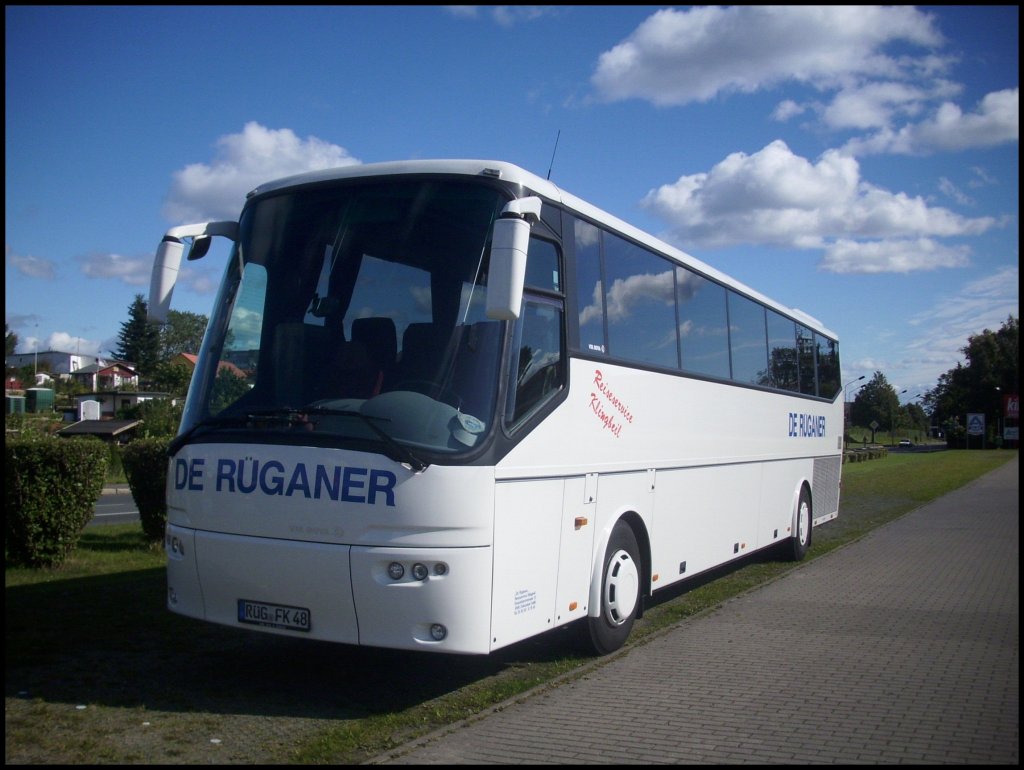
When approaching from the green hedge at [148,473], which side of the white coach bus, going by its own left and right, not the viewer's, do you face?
right

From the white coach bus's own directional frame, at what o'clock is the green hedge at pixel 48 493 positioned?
The green hedge is roughly at 3 o'clock from the white coach bus.

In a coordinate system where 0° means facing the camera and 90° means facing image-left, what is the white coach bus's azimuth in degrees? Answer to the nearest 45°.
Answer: approximately 45°
